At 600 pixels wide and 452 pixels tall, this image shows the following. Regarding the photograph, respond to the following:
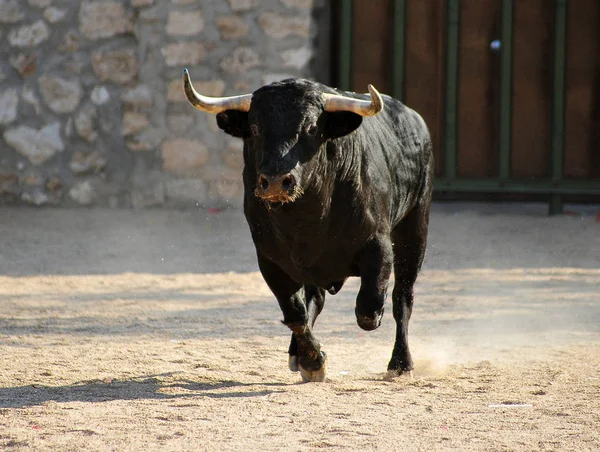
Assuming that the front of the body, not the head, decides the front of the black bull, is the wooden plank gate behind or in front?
behind

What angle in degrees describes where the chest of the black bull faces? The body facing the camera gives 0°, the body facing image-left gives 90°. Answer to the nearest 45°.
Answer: approximately 45°
